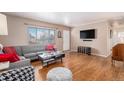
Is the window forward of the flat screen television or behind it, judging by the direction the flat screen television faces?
forward

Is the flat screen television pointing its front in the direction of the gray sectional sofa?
yes

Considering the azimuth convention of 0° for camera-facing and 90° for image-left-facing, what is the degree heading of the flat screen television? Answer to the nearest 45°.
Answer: approximately 45°

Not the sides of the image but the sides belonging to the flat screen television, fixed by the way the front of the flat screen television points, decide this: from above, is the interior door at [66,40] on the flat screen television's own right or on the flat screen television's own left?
on the flat screen television's own right

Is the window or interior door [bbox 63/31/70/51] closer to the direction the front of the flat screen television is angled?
the window

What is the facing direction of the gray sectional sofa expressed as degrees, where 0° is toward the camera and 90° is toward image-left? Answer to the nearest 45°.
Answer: approximately 315°
